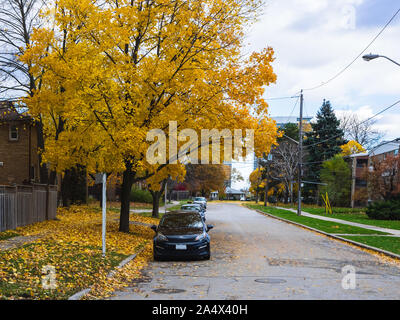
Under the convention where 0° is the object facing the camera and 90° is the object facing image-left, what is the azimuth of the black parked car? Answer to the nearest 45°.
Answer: approximately 0°

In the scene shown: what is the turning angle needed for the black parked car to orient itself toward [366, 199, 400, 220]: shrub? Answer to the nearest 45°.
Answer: approximately 135° to its left

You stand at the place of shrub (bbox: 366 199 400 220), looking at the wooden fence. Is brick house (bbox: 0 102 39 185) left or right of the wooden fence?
right

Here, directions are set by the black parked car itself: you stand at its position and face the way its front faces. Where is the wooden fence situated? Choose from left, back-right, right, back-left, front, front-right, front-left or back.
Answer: back-right
